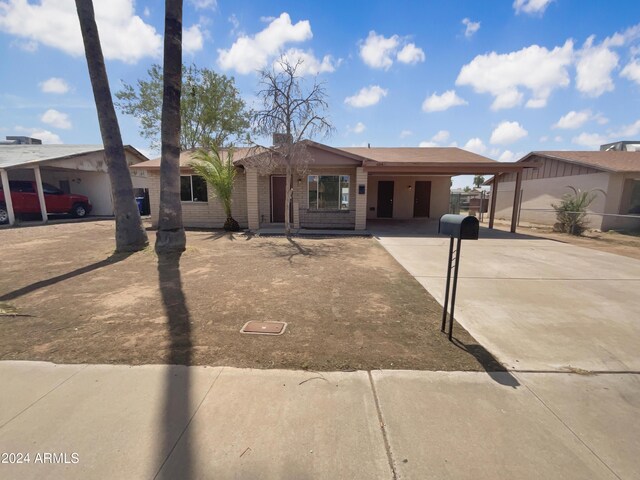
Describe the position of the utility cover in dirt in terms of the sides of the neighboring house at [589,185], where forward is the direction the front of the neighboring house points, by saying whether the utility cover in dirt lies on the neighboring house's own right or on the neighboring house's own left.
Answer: on the neighboring house's own right

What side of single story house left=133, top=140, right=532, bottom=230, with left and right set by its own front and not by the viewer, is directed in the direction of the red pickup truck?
right

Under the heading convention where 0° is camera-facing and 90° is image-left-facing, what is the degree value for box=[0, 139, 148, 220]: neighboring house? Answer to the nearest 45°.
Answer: approximately 45°

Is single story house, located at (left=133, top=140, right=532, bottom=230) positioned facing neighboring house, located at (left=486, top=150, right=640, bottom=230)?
no

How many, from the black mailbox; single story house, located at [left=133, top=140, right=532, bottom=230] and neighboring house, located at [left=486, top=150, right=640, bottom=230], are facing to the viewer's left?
0

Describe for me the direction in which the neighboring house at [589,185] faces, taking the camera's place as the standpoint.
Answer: facing the viewer and to the right of the viewer

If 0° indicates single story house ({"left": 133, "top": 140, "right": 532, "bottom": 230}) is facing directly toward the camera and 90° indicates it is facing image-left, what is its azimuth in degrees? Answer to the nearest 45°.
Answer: approximately 0°

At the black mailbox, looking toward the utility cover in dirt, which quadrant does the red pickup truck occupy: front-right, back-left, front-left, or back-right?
front-right

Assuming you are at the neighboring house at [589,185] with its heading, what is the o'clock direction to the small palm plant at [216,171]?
The small palm plant is roughly at 3 o'clock from the neighboring house.

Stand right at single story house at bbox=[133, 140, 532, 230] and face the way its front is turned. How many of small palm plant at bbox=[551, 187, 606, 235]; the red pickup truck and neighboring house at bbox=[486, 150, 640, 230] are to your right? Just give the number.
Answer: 1

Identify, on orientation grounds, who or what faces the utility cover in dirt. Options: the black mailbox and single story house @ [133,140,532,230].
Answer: the single story house

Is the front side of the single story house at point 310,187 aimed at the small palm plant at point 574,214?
no

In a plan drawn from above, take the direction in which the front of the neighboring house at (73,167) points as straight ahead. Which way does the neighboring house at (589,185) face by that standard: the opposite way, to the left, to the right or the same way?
the same way

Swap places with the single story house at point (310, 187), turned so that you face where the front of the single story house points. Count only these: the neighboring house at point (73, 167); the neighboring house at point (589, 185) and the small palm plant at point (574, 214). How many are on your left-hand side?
2

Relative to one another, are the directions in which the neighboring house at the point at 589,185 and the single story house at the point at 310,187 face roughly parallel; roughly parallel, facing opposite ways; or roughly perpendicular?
roughly parallel

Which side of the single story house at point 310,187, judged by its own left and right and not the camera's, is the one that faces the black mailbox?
front

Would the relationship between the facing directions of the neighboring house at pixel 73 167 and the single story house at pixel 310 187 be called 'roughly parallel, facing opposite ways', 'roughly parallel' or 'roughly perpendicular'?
roughly parallel

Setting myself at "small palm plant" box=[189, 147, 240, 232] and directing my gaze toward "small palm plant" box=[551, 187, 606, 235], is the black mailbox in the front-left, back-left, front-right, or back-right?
front-right

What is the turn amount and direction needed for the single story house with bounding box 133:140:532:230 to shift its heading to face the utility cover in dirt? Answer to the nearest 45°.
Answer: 0° — it already faces it

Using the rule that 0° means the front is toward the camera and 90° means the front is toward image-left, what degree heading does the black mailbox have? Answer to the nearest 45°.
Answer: approximately 315°

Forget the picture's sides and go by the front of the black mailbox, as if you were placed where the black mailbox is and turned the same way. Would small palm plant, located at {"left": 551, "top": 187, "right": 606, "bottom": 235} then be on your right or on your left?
on your left
